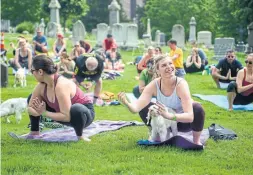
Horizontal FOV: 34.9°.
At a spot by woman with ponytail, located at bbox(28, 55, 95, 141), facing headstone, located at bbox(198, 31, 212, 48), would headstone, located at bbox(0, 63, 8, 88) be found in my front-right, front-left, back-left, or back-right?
front-left

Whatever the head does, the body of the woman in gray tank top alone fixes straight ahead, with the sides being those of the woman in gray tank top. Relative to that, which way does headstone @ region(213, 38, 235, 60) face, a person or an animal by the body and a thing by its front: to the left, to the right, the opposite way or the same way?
the same way

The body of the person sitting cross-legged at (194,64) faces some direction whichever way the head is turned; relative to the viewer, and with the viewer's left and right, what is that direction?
facing the viewer

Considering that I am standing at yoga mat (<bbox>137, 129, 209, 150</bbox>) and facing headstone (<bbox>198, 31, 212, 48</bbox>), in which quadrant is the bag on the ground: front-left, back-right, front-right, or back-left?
front-right

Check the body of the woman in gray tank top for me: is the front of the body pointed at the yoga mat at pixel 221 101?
no

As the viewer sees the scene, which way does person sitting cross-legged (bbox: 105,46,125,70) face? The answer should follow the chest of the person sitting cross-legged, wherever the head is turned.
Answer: toward the camera

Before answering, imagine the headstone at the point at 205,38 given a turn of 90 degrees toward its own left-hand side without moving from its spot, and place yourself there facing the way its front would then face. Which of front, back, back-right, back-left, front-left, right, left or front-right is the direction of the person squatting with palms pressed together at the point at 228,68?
right

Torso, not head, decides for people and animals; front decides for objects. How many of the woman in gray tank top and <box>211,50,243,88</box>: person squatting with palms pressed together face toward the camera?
2

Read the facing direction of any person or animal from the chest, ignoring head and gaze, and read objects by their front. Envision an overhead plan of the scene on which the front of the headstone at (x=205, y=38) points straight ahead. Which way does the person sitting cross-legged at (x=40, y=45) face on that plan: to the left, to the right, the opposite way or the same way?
the same way

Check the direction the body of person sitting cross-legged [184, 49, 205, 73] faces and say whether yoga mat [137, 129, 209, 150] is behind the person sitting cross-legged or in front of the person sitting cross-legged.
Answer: in front

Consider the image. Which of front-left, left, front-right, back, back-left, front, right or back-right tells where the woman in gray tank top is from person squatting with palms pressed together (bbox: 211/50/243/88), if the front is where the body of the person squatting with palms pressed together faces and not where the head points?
front

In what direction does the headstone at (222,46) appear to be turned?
toward the camera

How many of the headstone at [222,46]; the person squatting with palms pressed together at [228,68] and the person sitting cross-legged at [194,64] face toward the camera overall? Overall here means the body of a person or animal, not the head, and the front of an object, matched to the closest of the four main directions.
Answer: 3

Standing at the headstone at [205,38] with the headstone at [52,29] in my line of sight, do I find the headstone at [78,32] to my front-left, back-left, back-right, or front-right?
front-left

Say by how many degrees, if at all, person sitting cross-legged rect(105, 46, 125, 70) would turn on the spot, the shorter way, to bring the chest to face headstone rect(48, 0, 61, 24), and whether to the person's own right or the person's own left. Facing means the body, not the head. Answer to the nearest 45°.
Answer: approximately 180°

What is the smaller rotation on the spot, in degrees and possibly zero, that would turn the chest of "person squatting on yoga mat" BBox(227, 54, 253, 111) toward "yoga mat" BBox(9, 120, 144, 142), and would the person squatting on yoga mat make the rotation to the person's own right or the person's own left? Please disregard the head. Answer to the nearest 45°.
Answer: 0° — they already face it
